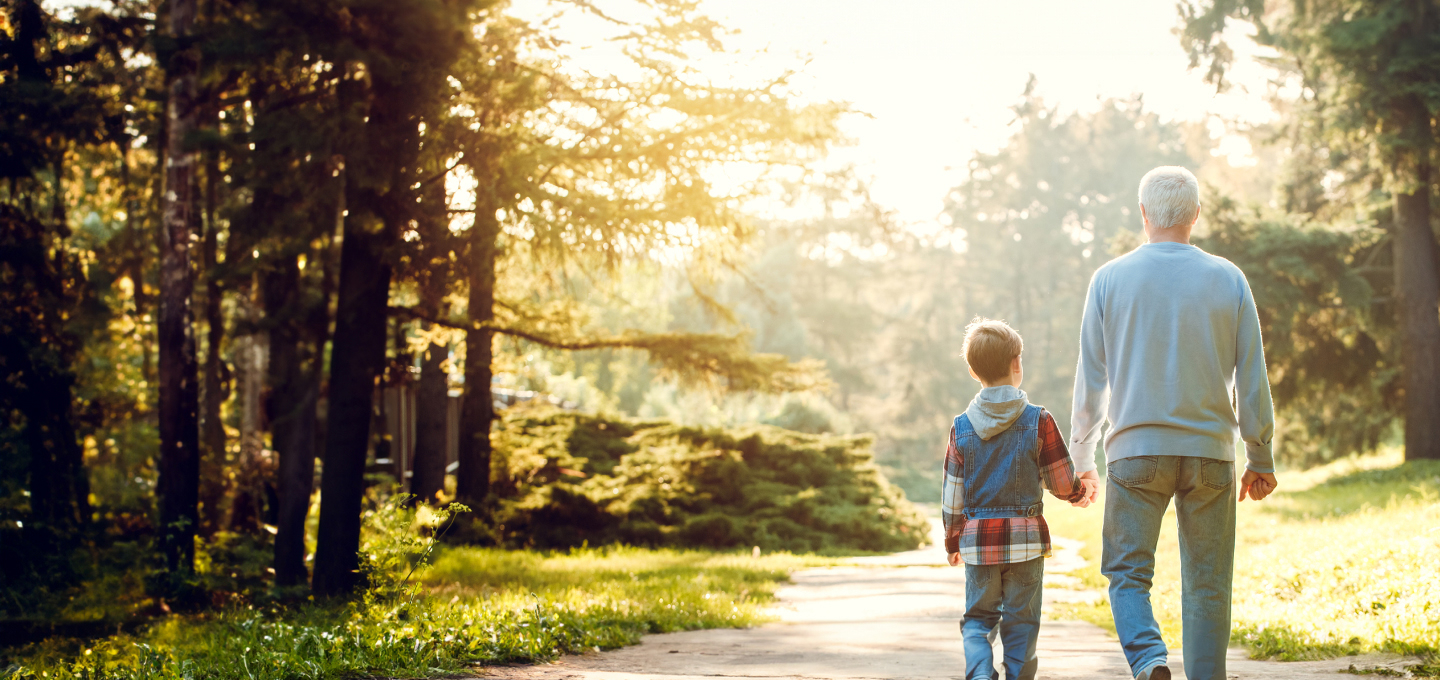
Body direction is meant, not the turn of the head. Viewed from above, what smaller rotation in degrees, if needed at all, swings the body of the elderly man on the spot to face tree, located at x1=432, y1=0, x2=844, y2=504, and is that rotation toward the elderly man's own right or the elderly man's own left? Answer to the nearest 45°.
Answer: approximately 45° to the elderly man's own left

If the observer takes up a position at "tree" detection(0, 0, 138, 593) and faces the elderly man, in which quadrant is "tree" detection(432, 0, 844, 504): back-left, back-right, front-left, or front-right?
front-left

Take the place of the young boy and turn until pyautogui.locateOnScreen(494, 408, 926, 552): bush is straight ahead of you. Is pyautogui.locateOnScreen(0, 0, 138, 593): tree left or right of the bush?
left

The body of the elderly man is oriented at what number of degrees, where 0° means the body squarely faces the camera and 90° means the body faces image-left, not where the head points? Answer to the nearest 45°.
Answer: approximately 180°

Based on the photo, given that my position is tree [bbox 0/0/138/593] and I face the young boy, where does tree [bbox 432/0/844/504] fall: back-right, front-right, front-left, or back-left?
front-left

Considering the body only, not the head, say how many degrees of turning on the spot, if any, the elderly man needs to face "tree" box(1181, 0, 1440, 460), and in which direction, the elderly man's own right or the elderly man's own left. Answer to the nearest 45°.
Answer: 0° — they already face it

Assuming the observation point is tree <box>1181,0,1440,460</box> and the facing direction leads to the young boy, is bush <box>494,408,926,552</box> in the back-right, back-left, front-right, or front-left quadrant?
front-right

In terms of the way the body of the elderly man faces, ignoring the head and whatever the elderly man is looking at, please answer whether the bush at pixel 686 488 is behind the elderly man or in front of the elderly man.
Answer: in front

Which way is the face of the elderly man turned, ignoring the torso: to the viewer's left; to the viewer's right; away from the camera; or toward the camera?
away from the camera

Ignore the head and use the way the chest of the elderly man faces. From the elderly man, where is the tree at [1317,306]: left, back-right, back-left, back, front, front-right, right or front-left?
front
